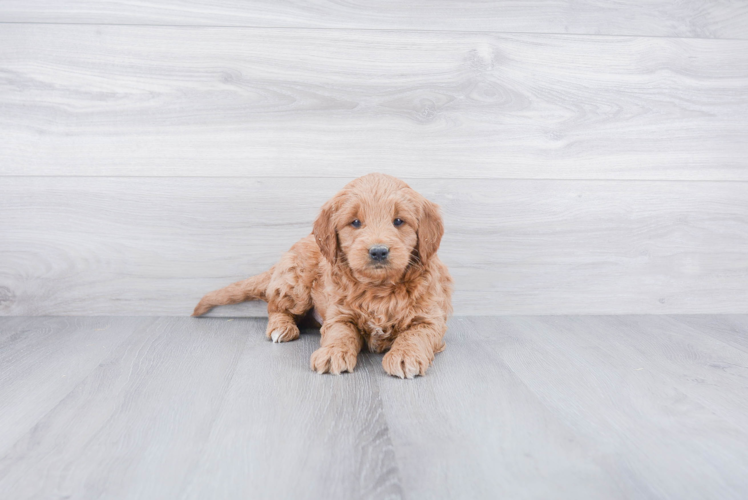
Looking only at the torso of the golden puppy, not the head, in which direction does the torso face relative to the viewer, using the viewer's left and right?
facing the viewer and to the right of the viewer
